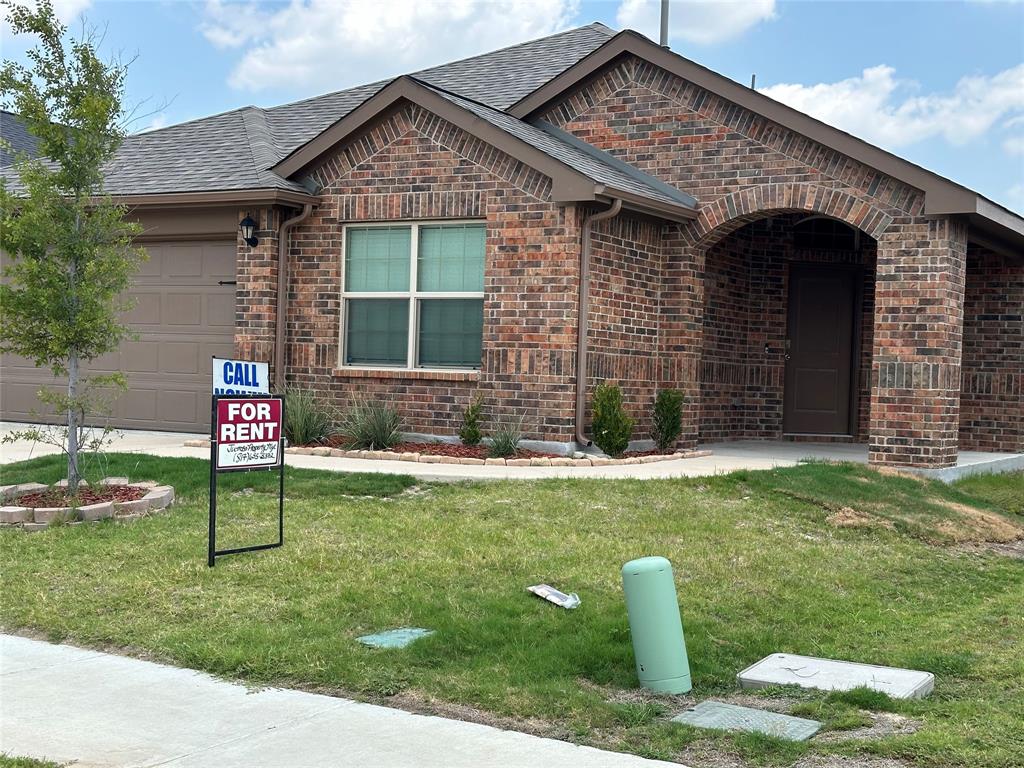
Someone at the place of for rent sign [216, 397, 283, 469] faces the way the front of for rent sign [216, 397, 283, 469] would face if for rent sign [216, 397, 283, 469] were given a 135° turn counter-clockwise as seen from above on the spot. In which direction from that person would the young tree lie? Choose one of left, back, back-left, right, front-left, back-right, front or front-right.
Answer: left

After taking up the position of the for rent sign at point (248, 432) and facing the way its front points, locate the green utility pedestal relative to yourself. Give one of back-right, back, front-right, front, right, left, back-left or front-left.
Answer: front-left

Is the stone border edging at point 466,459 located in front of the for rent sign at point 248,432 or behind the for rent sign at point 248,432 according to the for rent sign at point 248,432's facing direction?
behind

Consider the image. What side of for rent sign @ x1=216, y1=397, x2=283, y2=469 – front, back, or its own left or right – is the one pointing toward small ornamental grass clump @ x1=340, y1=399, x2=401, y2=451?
back

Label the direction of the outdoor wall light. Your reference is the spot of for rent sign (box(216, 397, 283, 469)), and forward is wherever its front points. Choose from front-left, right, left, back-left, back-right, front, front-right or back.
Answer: back

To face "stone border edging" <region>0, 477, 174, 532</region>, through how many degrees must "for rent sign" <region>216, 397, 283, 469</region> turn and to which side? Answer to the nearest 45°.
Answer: approximately 135° to its right

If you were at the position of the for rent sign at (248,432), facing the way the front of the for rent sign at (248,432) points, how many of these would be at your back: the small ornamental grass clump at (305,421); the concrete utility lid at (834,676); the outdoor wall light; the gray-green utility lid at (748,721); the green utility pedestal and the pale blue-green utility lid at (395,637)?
2

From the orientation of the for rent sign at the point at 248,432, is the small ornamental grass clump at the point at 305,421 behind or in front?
behind

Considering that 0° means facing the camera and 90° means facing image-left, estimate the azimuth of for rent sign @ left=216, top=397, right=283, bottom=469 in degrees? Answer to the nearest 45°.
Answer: approximately 0°

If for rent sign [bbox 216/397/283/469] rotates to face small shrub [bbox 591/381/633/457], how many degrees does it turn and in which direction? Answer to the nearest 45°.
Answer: approximately 135° to its left

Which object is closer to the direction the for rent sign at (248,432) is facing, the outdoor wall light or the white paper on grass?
the white paper on grass

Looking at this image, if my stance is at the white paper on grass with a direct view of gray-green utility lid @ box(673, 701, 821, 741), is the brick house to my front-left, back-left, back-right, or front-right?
back-left

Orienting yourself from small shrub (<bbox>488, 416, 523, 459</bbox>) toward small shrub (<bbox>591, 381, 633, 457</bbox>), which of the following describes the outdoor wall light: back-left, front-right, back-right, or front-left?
back-left

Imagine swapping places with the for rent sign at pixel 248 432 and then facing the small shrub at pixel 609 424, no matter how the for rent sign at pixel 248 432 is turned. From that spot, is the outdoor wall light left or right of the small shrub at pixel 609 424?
left

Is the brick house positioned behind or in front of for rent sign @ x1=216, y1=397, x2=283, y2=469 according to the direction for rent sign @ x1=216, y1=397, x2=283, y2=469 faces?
behind

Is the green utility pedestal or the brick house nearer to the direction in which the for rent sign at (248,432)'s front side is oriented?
the green utility pedestal
